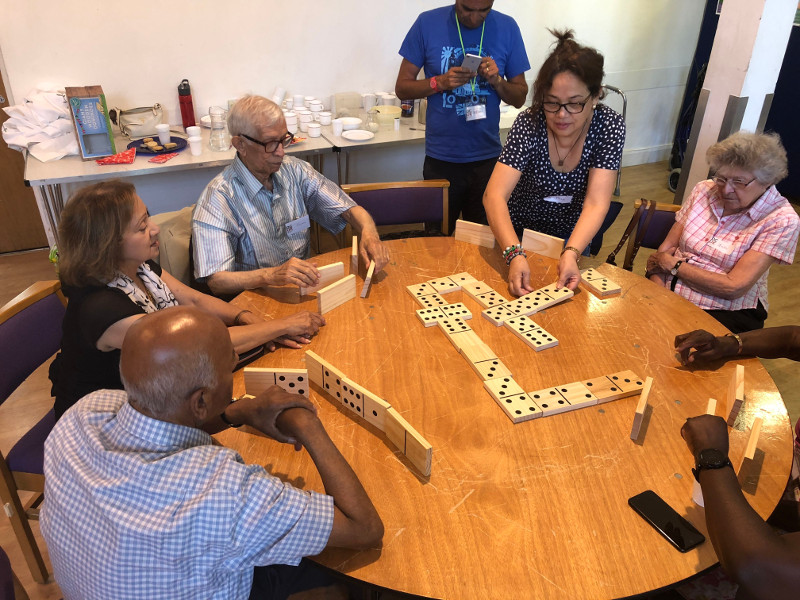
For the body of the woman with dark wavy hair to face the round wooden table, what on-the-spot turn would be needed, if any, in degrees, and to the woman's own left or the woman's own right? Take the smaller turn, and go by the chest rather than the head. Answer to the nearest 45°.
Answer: approximately 45° to the woman's own right

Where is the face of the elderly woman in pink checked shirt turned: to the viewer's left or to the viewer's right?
to the viewer's left

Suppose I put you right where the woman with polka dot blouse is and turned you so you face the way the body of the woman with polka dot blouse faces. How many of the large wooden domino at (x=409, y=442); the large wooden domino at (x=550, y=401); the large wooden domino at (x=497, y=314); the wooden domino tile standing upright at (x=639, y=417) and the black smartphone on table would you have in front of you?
5

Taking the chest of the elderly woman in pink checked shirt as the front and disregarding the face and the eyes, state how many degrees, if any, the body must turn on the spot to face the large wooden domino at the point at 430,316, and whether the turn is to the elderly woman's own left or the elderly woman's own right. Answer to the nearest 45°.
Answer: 0° — they already face it

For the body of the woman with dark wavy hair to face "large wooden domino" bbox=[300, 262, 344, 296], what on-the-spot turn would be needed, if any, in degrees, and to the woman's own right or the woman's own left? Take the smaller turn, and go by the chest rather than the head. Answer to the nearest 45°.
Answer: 0° — they already face it

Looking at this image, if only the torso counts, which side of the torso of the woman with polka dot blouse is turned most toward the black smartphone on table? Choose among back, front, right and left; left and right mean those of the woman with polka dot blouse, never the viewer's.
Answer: front

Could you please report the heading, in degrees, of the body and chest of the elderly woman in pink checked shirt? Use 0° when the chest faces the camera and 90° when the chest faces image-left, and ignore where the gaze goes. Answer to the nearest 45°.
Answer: approximately 45°

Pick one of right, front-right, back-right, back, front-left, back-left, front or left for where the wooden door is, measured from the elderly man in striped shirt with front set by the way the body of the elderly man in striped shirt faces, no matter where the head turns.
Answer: back

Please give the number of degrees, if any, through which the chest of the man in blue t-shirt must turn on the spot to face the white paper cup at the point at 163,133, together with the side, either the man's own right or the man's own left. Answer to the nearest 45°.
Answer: approximately 90° to the man's own right

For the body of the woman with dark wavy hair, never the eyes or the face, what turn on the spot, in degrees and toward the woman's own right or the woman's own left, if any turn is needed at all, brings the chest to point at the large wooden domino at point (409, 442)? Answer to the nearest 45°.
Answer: approximately 45° to the woman's own right

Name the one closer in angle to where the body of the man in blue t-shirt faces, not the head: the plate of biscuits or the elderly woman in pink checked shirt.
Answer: the elderly woman in pink checked shirt

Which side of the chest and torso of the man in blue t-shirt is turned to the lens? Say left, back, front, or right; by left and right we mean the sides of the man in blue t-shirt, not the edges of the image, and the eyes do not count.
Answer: front

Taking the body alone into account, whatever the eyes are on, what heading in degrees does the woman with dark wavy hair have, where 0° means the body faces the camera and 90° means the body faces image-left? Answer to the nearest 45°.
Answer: approximately 270°

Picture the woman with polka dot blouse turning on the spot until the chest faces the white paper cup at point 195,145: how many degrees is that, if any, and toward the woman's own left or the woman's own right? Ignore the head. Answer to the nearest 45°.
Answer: approximately 90° to the woman's own right

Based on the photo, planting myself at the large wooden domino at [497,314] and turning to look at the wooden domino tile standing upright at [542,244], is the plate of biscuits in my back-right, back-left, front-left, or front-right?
front-left

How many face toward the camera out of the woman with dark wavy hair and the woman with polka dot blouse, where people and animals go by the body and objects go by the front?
1

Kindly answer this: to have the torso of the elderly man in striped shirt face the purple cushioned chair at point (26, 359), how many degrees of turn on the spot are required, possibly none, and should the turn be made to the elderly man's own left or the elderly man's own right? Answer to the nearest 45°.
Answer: approximately 90° to the elderly man's own right

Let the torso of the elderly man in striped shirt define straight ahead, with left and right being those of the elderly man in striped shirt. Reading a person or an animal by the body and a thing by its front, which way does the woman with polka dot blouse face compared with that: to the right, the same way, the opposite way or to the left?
to the right

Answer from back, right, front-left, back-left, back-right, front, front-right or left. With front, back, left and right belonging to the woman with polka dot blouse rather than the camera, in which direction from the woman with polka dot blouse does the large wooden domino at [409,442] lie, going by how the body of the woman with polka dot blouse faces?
front

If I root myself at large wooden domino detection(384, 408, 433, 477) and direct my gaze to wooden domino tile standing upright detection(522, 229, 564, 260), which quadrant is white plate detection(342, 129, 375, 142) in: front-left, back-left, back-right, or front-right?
front-left

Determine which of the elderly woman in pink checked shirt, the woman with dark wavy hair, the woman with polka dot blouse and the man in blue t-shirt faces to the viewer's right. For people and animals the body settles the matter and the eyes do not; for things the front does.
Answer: the woman with dark wavy hair

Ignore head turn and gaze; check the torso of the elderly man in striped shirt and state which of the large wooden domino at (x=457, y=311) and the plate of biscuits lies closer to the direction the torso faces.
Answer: the large wooden domino

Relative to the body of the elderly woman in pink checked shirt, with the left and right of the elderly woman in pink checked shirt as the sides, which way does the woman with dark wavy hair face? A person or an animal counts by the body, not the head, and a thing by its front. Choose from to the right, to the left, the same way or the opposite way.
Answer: the opposite way

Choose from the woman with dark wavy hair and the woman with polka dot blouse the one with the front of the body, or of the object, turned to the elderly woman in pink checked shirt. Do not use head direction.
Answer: the woman with dark wavy hair
